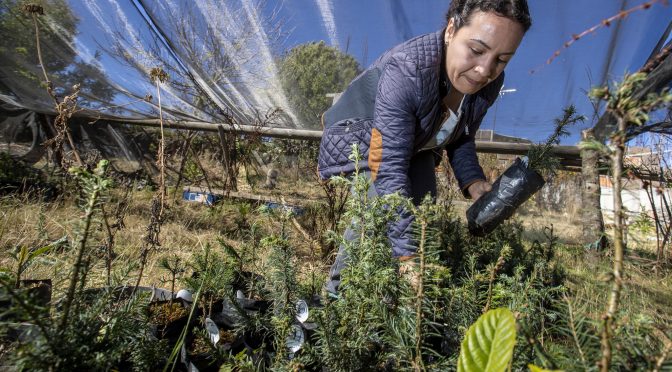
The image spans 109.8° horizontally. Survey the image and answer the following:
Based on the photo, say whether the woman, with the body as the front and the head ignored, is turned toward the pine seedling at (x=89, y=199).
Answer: no

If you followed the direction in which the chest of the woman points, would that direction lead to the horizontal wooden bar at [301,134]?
no

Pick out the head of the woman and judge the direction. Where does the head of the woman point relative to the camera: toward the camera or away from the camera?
toward the camera

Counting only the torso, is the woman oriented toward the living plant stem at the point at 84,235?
no

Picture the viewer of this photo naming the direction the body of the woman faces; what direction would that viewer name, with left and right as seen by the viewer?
facing the viewer and to the right of the viewer

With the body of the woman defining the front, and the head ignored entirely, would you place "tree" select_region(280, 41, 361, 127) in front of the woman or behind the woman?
behind

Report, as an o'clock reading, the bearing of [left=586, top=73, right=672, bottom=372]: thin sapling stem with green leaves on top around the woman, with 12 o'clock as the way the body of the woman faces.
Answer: The thin sapling stem with green leaves on top is roughly at 1 o'clock from the woman.
